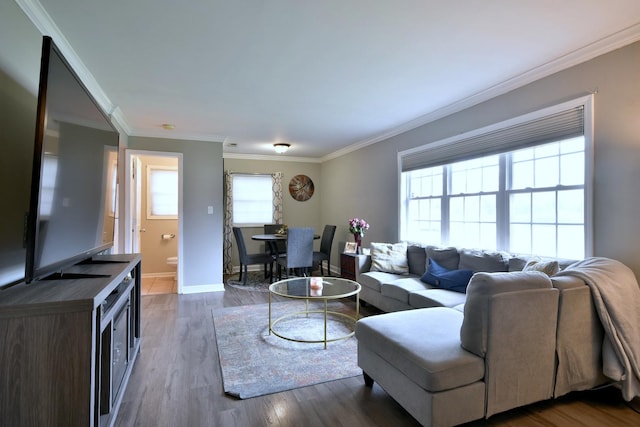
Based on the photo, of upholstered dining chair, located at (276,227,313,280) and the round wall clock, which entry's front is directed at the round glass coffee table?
the round wall clock

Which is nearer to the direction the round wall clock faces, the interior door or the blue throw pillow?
the blue throw pillow

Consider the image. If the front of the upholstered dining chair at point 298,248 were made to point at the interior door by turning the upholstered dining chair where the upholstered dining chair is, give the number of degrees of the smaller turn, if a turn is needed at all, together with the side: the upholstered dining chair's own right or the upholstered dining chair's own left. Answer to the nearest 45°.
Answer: approximately 45° to the upholstered dining chair's own left

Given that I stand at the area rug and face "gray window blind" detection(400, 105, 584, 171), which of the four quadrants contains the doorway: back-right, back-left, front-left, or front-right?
back-left

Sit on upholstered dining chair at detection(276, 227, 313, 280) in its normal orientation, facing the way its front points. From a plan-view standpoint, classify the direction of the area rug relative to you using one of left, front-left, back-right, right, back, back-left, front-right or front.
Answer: back-left

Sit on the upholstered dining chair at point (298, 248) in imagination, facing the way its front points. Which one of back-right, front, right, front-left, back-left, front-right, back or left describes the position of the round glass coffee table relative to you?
back-left

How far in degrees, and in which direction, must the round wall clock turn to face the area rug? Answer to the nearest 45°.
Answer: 0° — it already faces it

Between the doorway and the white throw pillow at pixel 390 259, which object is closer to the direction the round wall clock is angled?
the white throw pillow

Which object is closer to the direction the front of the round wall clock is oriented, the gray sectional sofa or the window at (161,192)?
the gray sectional sofa

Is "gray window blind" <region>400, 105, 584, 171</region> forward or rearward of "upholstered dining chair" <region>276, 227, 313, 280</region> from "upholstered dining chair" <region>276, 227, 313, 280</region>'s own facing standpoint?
rearward

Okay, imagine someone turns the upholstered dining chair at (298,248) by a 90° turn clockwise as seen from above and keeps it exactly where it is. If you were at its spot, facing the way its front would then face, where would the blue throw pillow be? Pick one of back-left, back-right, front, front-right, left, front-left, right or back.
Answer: right

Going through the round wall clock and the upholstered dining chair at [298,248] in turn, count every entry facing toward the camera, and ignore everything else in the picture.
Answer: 1

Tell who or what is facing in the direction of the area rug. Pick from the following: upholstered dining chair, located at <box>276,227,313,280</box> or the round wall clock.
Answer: the round wall clock

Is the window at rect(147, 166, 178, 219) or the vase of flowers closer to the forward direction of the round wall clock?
the vase of flowers

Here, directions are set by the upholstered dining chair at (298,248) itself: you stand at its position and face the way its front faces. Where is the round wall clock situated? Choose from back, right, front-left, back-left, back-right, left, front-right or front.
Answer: front-right

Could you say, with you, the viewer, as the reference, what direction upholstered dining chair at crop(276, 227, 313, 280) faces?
facing away from the viewer and to the left of the viewer
